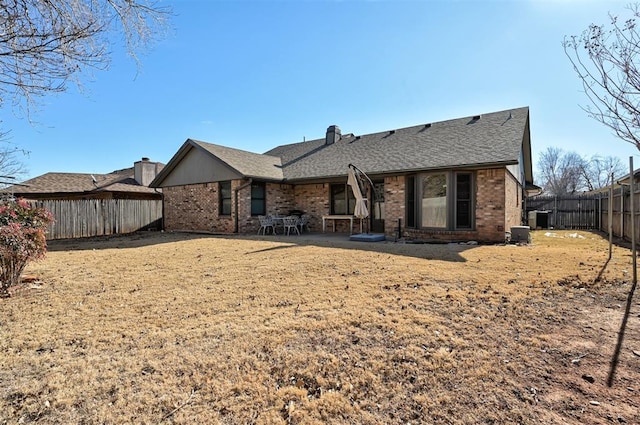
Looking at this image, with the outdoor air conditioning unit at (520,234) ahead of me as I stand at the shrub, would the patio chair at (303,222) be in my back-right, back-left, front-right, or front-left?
front-left

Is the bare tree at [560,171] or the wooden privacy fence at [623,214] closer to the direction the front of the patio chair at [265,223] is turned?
the wooden privacy fence

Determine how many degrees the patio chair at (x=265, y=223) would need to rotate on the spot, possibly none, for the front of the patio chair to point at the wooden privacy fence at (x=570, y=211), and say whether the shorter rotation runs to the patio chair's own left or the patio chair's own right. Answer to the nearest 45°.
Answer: approximately 45° to the patio chair's own left

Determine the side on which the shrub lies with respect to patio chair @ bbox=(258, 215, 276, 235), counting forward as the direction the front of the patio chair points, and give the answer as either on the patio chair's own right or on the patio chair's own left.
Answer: on the patio chair's own right

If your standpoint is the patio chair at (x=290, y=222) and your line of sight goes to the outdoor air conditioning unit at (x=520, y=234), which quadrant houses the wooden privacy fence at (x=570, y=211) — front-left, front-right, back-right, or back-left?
front-left

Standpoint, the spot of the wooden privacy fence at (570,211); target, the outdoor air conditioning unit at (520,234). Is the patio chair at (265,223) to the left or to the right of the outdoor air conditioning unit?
right

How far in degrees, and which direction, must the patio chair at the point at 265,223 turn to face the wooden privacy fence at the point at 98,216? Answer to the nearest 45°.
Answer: approximately 135° to its right

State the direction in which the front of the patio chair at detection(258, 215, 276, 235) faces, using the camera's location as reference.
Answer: facing the viewer and to the right of the viewer

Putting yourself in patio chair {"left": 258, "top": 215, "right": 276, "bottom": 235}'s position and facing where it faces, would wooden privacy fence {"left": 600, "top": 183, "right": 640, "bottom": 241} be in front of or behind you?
in front

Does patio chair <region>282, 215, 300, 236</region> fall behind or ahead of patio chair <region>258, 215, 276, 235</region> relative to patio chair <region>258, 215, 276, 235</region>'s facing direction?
ahead
